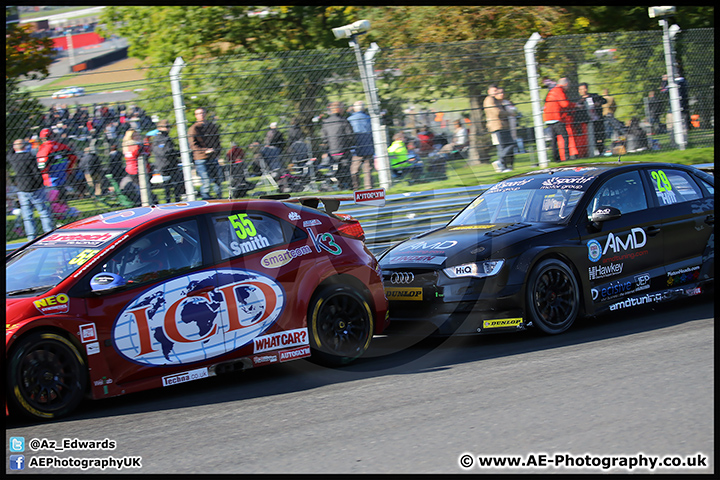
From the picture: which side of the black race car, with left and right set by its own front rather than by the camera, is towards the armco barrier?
right

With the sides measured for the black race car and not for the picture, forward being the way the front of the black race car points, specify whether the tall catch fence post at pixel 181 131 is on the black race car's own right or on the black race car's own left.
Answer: on the black race car's own right

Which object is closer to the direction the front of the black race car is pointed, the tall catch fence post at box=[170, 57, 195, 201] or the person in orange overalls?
the tall catch fence post

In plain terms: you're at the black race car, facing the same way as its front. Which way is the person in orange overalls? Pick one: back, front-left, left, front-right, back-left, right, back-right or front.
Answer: back-right

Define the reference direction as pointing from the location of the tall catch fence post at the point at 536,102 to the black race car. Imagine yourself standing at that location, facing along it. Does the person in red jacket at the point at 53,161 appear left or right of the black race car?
right

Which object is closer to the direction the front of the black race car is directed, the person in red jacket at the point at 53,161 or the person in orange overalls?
the person in red jacket

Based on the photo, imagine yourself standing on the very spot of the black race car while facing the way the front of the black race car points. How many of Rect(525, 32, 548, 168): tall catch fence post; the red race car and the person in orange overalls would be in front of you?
1

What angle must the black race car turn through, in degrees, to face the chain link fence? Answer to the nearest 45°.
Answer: approximately 90° to its right

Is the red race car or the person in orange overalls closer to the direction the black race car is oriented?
the red race car

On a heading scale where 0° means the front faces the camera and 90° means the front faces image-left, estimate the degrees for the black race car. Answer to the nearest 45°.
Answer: approximately 45°

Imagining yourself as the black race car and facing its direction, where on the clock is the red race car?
The red race car is roughly at 12 o'clock from the black race car.
